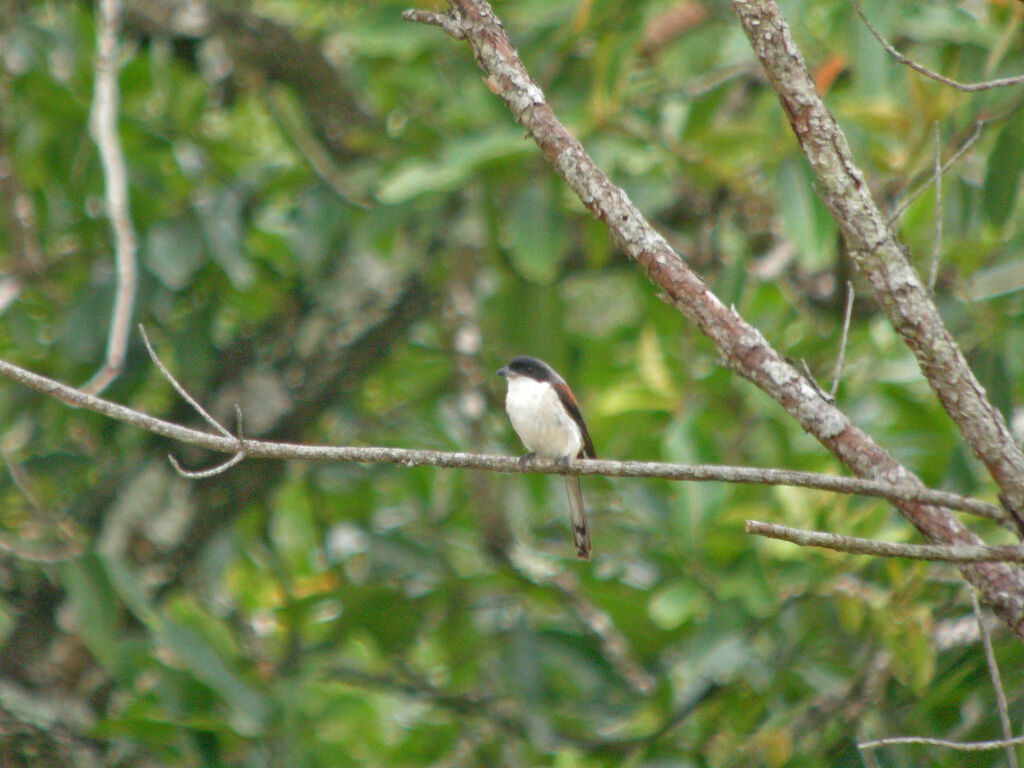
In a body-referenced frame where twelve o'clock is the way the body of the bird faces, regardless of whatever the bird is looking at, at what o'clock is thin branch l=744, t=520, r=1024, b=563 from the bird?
The thin branch is roughly at 8 o'clock from the bird.

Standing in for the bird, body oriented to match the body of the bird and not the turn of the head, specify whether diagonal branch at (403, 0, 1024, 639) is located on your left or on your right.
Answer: on your left

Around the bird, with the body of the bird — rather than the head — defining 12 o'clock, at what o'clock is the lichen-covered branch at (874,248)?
The lichen-covered branch is roughly at 8 o'clock from the bird.

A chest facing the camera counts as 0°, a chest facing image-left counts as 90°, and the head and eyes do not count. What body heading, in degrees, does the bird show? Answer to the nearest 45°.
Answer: approximately 45°
